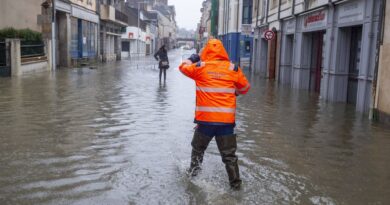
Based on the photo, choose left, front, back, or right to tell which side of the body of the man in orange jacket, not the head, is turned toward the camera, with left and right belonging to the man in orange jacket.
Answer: back
